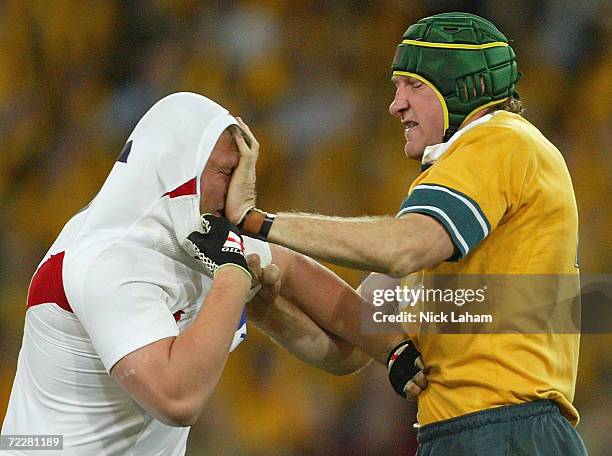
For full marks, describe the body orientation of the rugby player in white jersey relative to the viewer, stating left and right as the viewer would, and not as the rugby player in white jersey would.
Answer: facing to the right of the viewer

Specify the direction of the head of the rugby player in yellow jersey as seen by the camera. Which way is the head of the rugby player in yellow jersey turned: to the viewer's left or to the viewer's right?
to the viewer's left

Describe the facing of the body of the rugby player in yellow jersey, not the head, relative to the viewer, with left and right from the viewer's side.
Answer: facing to the left of the viewer

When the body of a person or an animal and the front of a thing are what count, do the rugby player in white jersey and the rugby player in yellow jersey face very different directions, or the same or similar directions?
very different directions

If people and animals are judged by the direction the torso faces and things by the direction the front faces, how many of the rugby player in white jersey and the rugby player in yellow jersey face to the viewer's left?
1

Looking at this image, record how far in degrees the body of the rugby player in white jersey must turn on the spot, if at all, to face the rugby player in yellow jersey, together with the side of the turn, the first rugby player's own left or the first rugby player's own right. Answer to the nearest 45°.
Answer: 0° — they already face them

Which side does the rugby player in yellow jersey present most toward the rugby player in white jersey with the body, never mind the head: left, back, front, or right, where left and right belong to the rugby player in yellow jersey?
front
